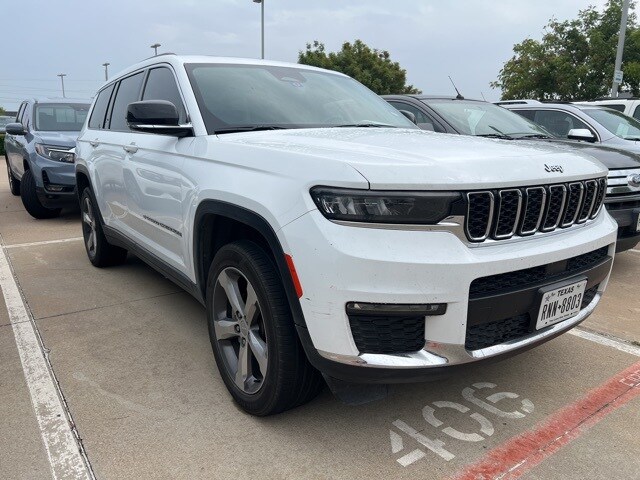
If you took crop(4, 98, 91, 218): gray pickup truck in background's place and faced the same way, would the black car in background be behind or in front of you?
in front

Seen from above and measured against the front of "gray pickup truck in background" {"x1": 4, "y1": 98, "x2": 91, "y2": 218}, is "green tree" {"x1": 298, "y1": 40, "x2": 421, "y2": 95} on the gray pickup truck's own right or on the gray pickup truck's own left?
on the gray pickup truck's own left

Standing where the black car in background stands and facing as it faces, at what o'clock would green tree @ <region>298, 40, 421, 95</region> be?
The green tree is roughly at 7 o'clock from the black car in background.

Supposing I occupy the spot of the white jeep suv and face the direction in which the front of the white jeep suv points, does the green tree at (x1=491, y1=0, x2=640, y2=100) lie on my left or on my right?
on my left

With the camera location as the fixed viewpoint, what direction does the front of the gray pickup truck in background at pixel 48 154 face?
facing the viewer and to the right of the viewer

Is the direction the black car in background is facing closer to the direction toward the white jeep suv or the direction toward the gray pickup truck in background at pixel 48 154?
the white jeep suv

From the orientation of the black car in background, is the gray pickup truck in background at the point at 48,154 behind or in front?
behind

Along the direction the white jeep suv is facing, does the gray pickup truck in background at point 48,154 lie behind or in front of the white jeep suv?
behind

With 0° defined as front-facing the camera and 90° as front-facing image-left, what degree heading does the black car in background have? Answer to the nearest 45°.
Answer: approximately 315°

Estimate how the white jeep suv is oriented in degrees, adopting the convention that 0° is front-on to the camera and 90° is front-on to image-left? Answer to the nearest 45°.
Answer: approximately 315°

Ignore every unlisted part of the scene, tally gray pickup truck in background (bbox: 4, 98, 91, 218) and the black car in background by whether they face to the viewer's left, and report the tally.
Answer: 0
